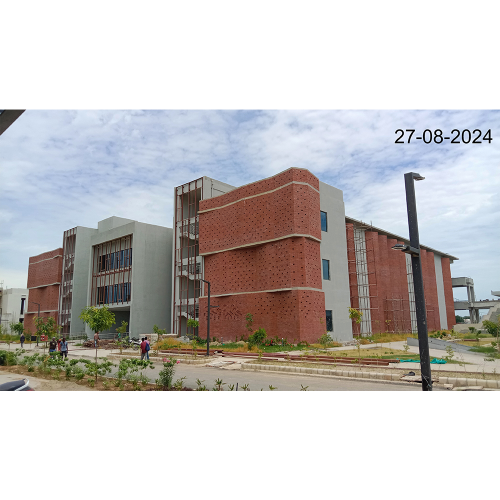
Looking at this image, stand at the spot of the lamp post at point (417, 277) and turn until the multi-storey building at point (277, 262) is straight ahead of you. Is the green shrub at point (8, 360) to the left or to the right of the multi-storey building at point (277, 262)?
left

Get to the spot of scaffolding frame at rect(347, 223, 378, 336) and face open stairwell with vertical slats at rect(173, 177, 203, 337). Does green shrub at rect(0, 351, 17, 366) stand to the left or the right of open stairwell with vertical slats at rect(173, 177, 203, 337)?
left

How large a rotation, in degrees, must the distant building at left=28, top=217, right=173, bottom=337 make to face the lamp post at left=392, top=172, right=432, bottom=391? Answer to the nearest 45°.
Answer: approximately 45° to its left

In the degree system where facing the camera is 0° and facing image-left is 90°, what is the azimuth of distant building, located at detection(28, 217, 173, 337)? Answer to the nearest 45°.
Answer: approximately 45°

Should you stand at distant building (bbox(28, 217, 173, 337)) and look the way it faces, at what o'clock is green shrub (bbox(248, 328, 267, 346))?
The green shrub is roughly at 10 o'clock from the distant building.
